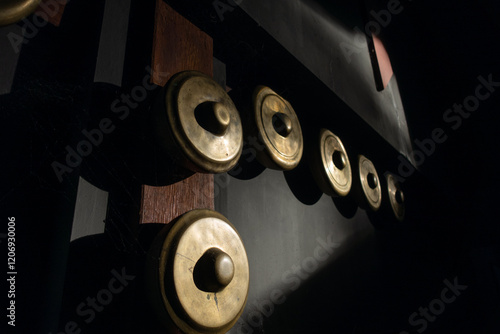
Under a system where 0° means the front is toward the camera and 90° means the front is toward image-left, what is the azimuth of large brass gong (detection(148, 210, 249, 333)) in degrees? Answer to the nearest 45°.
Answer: approximately 315°

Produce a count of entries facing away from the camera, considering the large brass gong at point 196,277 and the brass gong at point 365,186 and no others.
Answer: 0

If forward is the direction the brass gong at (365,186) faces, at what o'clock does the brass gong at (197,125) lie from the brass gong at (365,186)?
the brass gong at (197,125) is roughly at 2 o'clock from the brass gong at (365,186).

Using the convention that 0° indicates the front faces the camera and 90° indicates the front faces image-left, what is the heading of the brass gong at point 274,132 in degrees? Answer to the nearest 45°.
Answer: approximately 315°

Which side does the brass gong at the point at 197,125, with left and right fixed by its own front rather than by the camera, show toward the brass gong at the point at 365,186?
left
